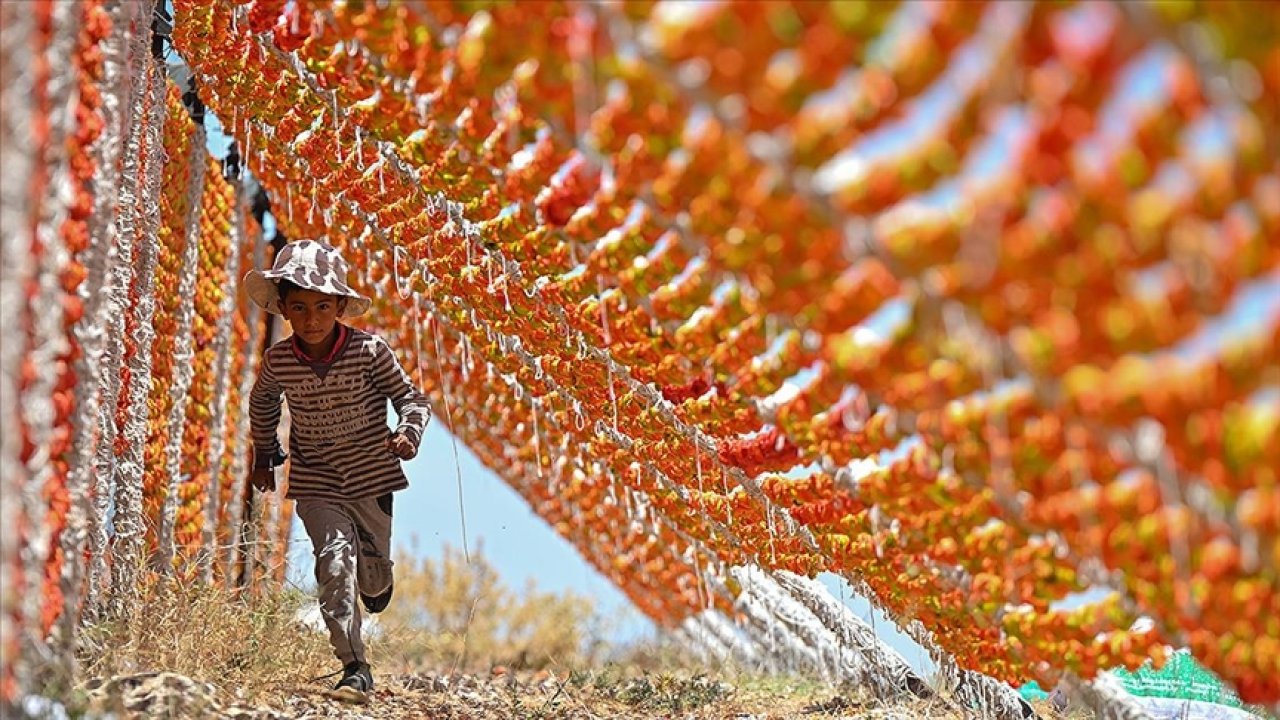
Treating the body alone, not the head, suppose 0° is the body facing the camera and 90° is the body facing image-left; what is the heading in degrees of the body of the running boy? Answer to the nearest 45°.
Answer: approximately 0°
